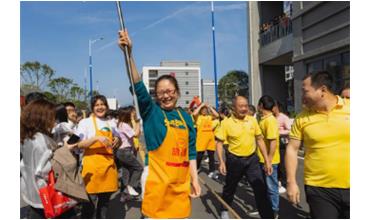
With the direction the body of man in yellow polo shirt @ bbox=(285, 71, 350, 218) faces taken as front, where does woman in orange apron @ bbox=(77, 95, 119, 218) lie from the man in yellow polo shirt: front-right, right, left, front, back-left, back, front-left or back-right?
right

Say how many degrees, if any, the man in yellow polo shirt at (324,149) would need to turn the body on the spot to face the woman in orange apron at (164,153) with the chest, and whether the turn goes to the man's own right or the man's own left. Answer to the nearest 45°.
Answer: approximately 45° to the man's own right

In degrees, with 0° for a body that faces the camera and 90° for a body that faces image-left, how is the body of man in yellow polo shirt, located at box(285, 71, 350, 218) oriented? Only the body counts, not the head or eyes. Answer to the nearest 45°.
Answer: approximately 0°

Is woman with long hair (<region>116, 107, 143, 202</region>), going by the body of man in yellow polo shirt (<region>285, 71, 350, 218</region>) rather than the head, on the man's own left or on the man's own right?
on the man's own right

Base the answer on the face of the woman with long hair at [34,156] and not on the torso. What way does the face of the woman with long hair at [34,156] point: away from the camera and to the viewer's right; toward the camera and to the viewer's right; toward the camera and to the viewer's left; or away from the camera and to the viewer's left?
away from the camera and to the viewer's right

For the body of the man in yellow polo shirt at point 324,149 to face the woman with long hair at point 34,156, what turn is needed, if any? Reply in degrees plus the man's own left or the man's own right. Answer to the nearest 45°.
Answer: approximately 45° to the man's own right

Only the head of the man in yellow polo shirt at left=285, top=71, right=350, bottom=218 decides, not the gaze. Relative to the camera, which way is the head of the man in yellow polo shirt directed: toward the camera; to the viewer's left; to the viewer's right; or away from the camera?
to the viewer's left

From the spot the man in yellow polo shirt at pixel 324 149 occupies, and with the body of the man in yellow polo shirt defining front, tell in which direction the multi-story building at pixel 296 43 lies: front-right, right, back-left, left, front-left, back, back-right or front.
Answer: back

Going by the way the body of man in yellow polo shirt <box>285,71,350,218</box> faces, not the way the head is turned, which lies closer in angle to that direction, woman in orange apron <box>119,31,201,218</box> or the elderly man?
the woman in orange apron
